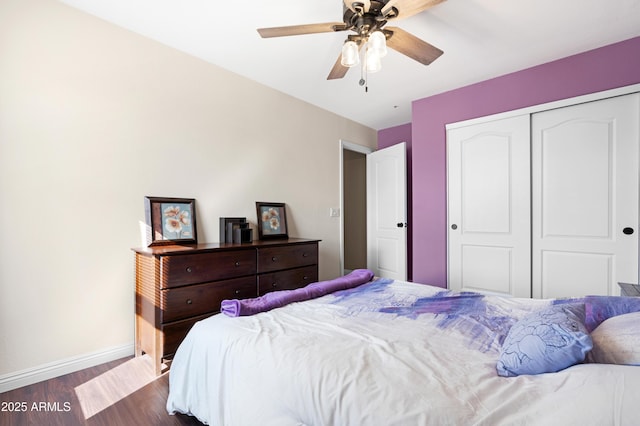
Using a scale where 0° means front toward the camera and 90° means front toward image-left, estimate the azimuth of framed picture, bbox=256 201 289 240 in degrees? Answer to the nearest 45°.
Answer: approximately 315°

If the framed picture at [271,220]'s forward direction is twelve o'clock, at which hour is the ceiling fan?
The ceiling fan is roughly at 1 o'clock from the framed picture.

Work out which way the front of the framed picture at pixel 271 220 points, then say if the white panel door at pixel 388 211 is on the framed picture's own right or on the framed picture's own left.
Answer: on the framed picture's own left

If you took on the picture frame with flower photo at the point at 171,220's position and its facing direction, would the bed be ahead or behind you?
ahead

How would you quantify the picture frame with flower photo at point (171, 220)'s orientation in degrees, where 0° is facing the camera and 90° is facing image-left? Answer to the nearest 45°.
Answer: approximately 315°

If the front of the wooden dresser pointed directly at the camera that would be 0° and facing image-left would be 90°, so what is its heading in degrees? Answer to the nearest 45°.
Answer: approximately 315°

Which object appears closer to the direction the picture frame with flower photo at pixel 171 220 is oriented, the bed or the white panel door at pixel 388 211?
the bed

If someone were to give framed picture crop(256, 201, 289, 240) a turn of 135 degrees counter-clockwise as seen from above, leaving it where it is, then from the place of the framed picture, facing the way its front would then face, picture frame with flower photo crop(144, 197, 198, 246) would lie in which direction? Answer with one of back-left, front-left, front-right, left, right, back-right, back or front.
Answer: back-left

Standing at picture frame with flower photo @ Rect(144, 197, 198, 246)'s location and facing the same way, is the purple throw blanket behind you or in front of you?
in front
